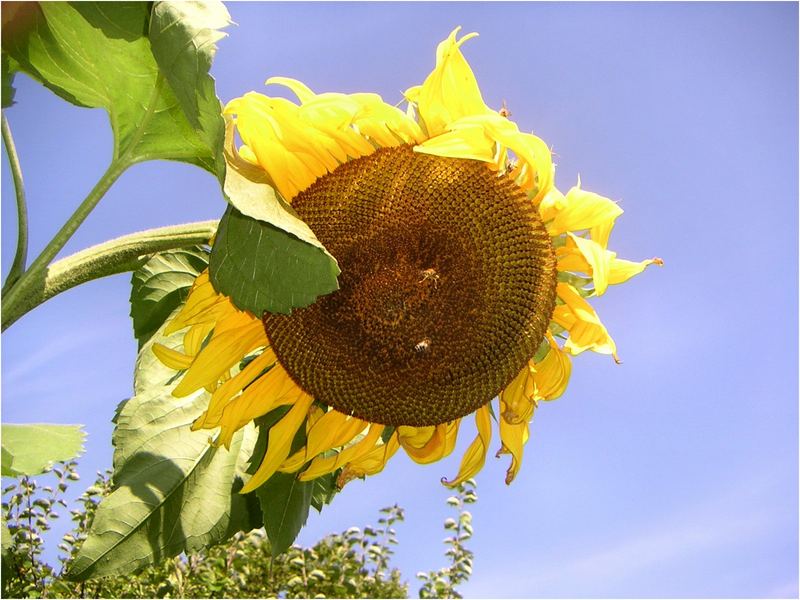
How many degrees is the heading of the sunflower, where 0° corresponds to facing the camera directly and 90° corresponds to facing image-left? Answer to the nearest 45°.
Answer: approximately 0°
